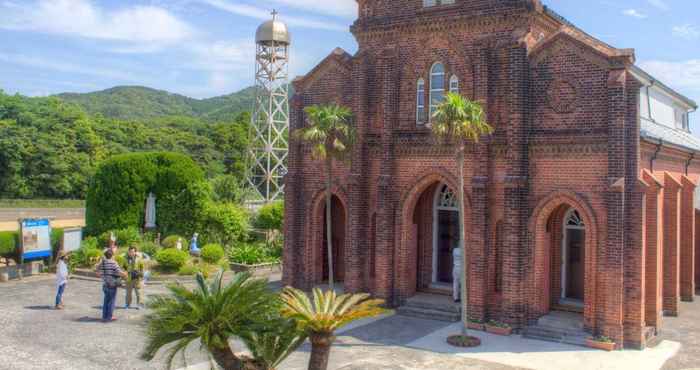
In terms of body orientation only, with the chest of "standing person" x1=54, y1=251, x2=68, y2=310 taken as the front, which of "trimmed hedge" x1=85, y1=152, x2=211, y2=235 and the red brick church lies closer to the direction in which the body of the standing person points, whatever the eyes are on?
the red brick church

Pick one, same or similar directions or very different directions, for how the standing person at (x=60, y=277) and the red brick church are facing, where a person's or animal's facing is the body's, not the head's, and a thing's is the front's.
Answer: very different directions

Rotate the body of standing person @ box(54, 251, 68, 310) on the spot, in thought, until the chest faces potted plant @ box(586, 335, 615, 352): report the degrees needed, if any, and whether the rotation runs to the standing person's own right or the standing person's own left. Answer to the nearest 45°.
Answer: approximately 45° to the standing person's own right

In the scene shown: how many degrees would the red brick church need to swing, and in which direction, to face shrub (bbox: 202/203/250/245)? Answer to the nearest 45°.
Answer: approximately 90° to its right

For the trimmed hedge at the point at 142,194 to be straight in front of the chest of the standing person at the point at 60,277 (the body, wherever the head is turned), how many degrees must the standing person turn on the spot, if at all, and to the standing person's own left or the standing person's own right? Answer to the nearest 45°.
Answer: approximately 90° to the standing person's own left

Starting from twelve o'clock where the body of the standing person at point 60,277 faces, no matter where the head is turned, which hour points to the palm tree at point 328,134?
The palm tree is roughly at 1 o'clock from the standing person.

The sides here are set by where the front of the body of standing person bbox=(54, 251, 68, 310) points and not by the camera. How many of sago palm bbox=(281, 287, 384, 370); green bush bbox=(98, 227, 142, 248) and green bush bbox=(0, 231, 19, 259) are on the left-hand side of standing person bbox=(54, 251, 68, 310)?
2

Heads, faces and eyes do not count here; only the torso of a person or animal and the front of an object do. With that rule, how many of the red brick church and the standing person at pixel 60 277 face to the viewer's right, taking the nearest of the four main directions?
1

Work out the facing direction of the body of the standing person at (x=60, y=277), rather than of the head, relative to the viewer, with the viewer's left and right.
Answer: facing to the right of the viewer

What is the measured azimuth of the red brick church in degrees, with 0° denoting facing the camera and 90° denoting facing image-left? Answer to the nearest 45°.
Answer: approximately 45°

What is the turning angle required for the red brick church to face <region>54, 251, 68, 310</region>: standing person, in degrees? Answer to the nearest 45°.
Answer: approximately 45° to its right

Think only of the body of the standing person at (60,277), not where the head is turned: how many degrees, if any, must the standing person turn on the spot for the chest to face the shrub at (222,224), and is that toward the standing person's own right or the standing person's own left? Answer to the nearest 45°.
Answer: approximately 45° to the standing person's own left

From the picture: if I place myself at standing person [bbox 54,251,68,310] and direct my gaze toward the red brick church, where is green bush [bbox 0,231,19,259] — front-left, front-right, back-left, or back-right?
back-left
